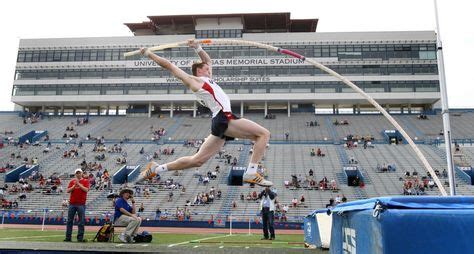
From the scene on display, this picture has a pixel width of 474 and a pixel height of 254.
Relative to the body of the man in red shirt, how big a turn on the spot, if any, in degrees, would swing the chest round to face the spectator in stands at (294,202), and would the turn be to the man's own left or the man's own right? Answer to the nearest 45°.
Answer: approximately 135° to the man's own left

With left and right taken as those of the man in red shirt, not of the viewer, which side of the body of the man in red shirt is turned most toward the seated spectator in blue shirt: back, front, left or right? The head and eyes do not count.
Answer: left

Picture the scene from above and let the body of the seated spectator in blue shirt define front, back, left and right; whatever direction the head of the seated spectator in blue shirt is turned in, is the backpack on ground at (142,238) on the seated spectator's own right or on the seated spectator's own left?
on the seated spectator's own left

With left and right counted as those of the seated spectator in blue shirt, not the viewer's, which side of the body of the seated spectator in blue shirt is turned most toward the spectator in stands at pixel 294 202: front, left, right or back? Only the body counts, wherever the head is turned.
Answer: left

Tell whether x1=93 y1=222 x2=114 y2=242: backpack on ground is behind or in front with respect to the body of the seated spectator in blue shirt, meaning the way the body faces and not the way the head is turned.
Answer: behind

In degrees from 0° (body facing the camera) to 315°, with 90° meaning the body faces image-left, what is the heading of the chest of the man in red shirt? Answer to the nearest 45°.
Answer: approximately 0°
